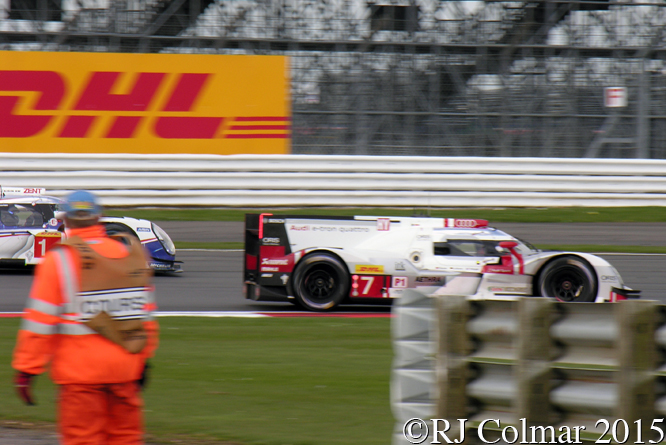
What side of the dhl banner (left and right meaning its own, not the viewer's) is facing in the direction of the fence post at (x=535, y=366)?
front

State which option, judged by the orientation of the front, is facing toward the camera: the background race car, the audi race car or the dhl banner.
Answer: the dhl banner

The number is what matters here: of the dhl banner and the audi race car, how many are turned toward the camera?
1

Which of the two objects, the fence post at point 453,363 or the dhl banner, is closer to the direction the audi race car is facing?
the fence post

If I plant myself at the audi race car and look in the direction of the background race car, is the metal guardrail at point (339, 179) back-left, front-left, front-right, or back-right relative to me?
front-right

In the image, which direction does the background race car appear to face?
to the viewer's right

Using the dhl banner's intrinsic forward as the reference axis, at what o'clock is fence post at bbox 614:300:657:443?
The fence post is roughly at 12 o'clock from the dhl banner.

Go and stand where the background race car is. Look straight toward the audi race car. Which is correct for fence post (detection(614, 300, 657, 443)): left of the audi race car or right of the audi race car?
right

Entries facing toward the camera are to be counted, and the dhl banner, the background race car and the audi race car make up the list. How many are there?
1

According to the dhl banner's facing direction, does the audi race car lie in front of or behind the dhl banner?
in front

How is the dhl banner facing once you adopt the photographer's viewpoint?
facing the viewer

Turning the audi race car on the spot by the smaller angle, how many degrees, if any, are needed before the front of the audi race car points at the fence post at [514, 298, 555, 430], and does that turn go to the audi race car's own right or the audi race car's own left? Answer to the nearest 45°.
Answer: approximately 90° to the audi race car's own right

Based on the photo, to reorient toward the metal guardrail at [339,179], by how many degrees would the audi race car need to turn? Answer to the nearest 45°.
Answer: approximately 90° to its left

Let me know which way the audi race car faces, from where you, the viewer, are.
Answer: facing to the right of the viewer
